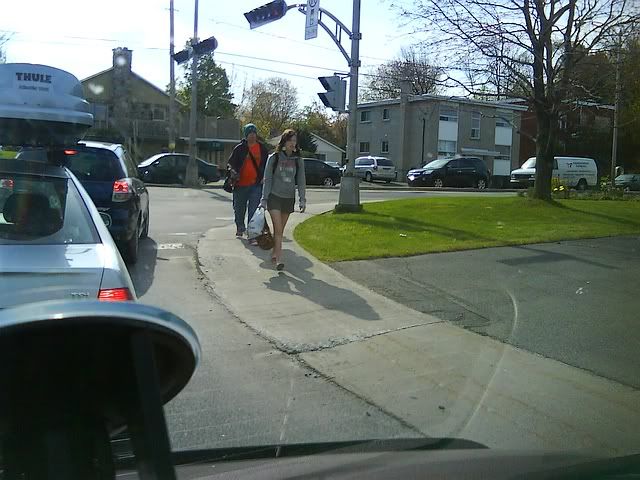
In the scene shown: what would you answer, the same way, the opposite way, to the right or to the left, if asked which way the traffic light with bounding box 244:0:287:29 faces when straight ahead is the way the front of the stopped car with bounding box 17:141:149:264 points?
the opposite way

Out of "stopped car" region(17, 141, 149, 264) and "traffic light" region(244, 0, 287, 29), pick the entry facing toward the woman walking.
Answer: the traffic light

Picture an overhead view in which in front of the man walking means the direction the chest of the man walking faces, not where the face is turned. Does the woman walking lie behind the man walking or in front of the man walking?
in front

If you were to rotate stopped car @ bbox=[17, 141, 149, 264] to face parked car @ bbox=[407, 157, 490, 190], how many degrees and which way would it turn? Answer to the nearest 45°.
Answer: approximately 45° to its right

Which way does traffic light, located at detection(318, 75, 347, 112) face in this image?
to the viewer's left

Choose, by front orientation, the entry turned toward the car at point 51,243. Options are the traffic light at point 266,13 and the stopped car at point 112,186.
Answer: the traffic light

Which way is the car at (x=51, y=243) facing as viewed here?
away from the camera

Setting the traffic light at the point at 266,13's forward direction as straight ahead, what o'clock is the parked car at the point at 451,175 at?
The parked car is roughly at 7 o'clock from the traffic light.

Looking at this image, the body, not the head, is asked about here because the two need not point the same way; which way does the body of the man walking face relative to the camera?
toward the camera

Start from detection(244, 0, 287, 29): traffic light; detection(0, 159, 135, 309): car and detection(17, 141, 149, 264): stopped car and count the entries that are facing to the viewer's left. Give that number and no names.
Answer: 0

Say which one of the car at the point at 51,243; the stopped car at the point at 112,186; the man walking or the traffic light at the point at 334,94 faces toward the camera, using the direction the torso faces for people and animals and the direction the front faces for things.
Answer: the man walking

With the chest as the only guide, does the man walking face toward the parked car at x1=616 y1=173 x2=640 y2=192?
no

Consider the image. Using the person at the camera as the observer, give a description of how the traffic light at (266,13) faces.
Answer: facing the viewer

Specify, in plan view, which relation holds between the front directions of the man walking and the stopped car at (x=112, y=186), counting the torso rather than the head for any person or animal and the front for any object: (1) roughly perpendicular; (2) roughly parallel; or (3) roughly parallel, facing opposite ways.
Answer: roughly parallel, facing opposite ways

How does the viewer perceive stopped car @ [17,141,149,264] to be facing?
facing away from the viewer

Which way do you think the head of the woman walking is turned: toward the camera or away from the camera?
toward the camera

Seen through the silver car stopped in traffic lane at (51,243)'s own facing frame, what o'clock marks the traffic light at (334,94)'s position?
The traffic light is roughly at 1 o'clock from the silver car stopped in traffic lane.

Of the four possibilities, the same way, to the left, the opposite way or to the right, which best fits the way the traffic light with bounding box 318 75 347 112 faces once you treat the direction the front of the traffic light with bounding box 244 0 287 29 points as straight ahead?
to the right

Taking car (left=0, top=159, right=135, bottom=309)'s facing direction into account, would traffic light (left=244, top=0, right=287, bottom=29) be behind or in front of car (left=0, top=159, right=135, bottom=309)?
in front
